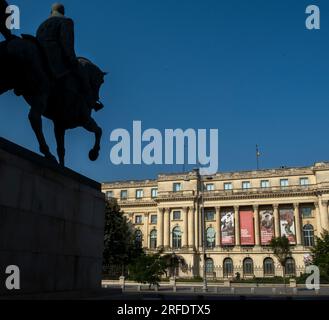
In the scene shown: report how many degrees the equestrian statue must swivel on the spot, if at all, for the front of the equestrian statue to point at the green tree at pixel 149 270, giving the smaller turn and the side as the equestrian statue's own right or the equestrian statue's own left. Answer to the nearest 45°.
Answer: approximately 45° to the equestrian statue's own left

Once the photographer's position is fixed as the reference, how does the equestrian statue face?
facing away from the viewer and to the right of the viewer
